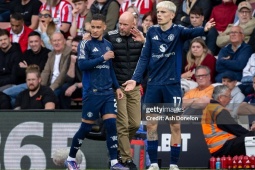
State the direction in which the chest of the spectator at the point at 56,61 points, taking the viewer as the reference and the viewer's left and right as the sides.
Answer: facing the viewer

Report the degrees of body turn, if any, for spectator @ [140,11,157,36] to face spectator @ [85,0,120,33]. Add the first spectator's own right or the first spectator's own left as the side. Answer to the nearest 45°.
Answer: approximately 90° to the first spectator's own right

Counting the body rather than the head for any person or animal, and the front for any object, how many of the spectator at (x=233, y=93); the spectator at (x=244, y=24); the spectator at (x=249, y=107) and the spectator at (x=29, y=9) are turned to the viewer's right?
0

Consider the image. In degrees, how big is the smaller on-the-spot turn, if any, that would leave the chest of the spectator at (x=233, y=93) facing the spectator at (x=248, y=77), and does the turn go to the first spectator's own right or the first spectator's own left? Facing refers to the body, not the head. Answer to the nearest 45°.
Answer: approximately 180°

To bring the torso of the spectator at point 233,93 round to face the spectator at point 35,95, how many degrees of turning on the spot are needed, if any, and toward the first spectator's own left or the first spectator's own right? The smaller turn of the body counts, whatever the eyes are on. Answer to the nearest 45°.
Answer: approximately 45° to the first spectator's own right

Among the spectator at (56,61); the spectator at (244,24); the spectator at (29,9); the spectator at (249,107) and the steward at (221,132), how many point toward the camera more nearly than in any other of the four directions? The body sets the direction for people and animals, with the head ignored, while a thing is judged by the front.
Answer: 4

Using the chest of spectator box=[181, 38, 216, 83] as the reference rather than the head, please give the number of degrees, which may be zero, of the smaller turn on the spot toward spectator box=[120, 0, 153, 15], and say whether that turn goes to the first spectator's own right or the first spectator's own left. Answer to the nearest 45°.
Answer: approximately 90° to the first spectator's own right

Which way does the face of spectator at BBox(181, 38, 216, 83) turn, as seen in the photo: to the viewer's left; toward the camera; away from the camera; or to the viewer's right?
toward the camera

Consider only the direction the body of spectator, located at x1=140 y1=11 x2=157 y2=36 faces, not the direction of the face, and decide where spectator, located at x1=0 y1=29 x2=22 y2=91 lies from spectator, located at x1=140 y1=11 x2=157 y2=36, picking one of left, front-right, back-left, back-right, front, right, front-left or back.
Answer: front-right

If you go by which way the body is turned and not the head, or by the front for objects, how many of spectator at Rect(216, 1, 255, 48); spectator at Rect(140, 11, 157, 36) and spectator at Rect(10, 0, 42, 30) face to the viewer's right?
0

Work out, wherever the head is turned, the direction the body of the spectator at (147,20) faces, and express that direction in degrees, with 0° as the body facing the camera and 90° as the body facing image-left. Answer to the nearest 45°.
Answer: approximately 45°
